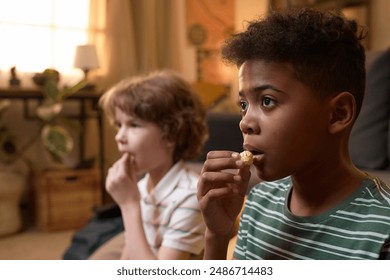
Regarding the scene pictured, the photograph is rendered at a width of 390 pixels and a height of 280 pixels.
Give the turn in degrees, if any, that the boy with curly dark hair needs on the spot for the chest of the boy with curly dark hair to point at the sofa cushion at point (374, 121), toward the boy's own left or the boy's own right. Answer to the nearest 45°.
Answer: approximately 135° to the boy's own right

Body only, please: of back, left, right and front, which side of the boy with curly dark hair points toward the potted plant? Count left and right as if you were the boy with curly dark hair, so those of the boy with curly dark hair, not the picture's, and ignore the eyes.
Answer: right

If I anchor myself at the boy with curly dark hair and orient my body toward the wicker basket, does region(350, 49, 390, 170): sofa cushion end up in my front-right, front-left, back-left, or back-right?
front-right

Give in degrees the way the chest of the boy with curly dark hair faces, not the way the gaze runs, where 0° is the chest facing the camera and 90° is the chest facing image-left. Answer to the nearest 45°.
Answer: approximately 45°

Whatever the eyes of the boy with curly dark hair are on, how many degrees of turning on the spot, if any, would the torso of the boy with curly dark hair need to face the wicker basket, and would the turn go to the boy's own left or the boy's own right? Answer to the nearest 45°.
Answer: approximately 90° to the boy's own right

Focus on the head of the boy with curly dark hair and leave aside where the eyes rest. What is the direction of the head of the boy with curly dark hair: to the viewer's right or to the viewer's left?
to the viewer's left
